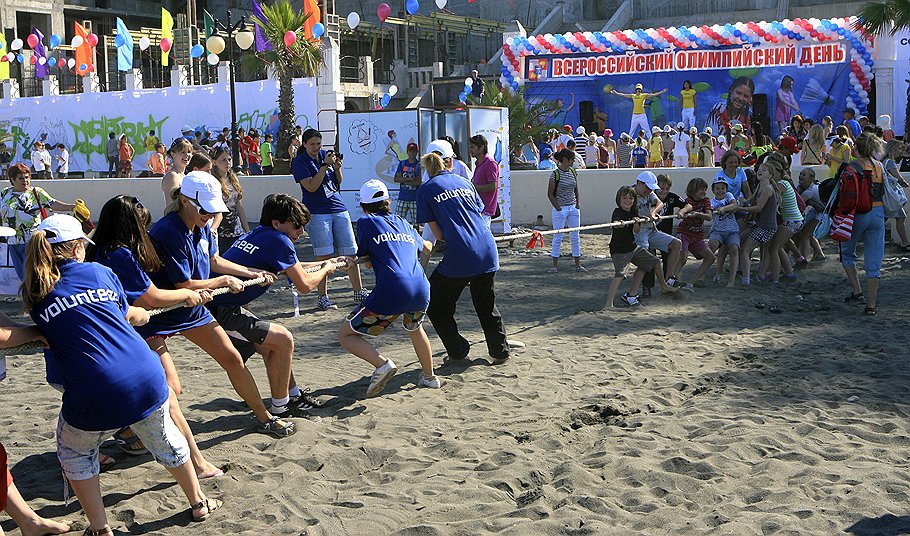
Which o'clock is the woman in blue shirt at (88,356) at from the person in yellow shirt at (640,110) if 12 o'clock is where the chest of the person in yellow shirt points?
The woman in blue shirt is roughly at 12 o'clock from the person in yellow shirt.

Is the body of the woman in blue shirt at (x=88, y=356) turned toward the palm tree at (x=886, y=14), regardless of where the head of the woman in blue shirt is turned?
yes

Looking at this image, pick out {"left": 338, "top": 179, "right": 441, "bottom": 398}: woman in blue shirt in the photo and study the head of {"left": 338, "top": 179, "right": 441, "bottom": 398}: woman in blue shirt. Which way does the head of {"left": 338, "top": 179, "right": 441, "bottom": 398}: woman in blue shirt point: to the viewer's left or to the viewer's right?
to the viewer's right

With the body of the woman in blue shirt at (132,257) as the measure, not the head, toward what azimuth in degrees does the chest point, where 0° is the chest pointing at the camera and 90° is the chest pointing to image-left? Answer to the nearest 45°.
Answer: approximately 270°

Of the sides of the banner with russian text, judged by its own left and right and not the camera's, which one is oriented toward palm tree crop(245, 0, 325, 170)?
right

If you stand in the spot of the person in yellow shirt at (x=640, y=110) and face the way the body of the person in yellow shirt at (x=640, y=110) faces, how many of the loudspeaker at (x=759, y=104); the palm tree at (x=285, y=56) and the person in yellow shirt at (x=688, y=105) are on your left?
2

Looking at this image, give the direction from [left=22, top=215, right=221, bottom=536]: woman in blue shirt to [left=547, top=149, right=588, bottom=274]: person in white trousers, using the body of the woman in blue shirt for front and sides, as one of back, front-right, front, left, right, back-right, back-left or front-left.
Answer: front

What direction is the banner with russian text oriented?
toward the camera

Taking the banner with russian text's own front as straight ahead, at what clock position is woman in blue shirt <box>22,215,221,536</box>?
The woman in blue shirt is roughly at 12 o'clock from the banner with russian text.

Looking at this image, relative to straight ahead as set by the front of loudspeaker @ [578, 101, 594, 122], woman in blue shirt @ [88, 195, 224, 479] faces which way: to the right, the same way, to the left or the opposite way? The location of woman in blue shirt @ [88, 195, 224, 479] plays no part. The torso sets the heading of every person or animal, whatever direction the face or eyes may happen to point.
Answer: to the left

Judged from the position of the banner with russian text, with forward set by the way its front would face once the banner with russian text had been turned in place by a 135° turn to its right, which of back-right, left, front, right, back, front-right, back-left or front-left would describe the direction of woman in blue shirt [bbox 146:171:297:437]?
back-left

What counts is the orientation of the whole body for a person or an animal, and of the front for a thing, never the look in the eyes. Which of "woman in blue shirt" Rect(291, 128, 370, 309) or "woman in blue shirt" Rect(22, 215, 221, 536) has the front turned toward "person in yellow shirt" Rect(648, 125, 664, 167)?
"woman in blue shirt" Rect(22, 215, 221, 536)

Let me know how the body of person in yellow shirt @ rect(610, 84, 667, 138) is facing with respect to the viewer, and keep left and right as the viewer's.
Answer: facing the viewer

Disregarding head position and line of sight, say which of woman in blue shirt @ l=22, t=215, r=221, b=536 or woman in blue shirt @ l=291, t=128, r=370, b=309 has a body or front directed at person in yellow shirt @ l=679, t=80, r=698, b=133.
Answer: woman in blue shirt @ l=22, t=215, r=221, b=536

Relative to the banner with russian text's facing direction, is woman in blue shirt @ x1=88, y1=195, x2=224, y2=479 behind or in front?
in front

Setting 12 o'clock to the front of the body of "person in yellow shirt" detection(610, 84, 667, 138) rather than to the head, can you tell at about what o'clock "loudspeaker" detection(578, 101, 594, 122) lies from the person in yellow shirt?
The loudspeaker is roughly at 4 o'clock from the person in yellow shirt.

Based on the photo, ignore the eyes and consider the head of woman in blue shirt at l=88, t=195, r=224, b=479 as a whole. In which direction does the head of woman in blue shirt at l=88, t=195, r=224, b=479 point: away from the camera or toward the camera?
away from the camera

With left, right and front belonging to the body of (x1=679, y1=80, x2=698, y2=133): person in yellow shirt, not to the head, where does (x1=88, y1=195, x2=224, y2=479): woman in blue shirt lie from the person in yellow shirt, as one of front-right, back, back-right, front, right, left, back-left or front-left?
front

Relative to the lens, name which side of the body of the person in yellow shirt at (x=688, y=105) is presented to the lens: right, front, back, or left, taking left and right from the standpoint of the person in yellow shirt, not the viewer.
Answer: front
